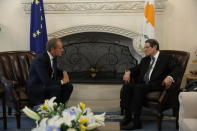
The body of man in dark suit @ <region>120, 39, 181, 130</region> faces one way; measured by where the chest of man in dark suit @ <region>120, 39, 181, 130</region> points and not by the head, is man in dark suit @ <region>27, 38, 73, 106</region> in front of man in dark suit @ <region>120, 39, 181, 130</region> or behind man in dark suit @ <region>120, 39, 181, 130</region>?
in front

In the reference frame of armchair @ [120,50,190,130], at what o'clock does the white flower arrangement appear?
The white flower arrangement is roughly at 11 o'clock from the armchair.

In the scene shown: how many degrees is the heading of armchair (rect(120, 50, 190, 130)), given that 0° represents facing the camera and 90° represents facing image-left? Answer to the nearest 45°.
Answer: approximately 45°

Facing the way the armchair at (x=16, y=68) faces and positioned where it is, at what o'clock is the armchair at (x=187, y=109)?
the armchair at (x=187, y=109) is roughly at 12 o'clock from the armchair at (x=16, y=68).

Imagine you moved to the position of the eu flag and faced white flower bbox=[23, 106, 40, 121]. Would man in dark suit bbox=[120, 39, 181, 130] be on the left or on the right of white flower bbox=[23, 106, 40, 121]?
left

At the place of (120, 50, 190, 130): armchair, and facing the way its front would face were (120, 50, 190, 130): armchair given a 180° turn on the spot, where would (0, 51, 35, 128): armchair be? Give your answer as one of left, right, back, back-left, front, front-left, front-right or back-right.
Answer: back-left

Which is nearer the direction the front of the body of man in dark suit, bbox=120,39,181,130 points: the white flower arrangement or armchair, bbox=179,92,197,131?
the white flower arrangement

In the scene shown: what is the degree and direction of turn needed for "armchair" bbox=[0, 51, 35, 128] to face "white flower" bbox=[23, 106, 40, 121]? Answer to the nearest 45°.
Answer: approximately 45° to its right

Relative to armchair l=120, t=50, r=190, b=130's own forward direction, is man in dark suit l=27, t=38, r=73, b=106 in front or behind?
in front
